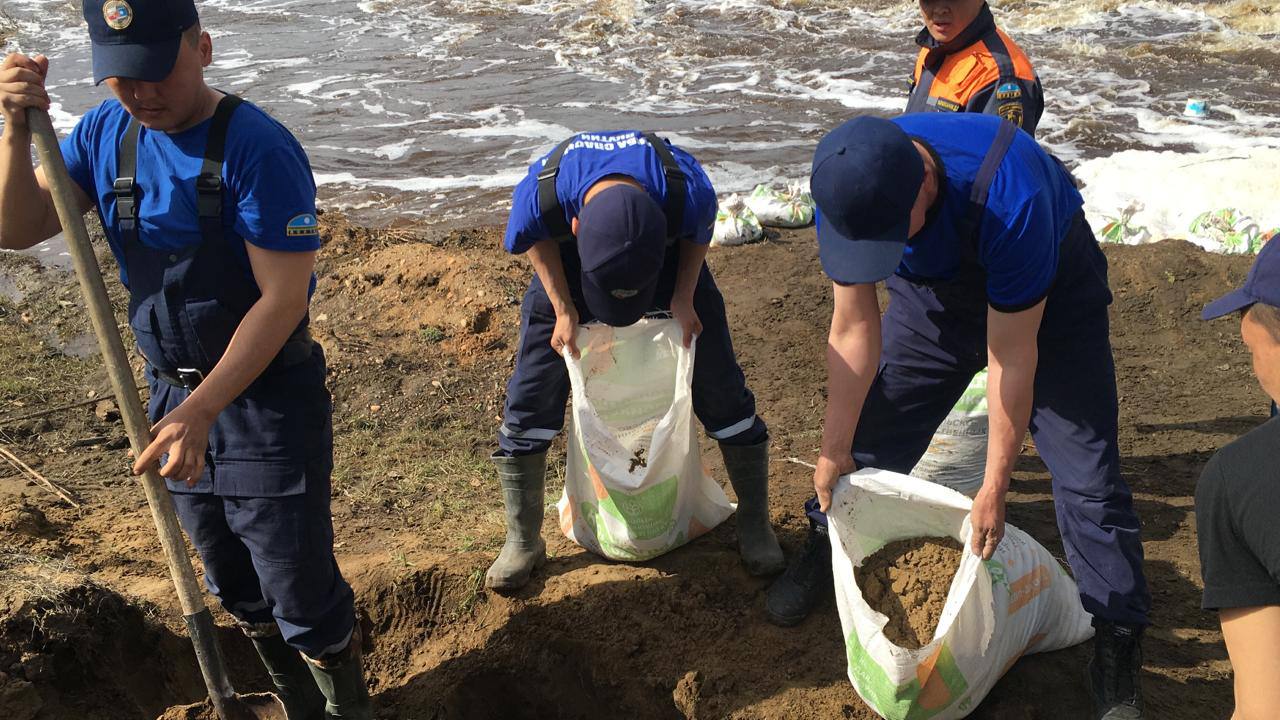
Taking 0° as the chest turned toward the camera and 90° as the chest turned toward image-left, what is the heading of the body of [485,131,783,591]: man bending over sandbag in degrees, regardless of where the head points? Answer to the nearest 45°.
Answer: approximately 0°

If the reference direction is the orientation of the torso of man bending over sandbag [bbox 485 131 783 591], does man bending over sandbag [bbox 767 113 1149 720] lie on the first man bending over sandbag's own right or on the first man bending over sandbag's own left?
on the first man bending over sandbag's own left

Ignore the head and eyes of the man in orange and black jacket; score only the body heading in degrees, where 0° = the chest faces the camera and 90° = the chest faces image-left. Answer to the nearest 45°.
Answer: approximately 45°

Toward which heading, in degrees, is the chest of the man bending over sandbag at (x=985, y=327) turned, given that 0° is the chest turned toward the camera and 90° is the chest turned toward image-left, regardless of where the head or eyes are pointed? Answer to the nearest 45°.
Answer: approximately 45°

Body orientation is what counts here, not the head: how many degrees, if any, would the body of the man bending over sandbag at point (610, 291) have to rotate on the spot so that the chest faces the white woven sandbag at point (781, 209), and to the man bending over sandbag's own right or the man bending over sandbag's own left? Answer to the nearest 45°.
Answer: approximately 180°

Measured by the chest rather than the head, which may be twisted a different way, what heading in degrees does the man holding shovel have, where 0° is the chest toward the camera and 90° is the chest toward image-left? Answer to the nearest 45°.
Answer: approximately 45°

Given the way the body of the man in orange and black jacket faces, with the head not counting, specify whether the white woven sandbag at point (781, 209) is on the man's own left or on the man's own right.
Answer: on the man's own right

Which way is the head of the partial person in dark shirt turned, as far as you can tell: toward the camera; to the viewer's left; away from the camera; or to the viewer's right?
to the viewer's left
